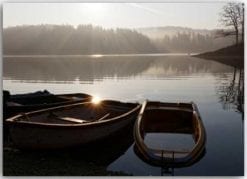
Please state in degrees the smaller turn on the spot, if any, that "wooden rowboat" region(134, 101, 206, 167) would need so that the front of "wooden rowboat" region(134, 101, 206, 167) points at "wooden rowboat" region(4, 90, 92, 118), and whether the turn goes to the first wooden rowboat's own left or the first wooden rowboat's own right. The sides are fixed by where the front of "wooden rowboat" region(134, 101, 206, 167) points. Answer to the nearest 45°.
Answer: approximately 90° to the first wooden rowboat's own right

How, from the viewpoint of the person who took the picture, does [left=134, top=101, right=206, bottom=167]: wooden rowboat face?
facing the viewer
